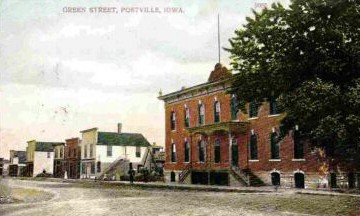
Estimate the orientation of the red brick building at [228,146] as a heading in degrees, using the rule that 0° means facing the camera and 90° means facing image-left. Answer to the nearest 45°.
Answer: approximately 45°

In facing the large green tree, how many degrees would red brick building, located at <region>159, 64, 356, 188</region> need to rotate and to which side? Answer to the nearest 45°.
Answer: approximately 45° to its left
